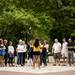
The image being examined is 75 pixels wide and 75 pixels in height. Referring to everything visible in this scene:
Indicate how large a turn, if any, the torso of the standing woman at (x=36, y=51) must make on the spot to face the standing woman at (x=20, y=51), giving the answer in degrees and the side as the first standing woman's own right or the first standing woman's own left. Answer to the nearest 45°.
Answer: approximately 45° to the first standing woman's own left

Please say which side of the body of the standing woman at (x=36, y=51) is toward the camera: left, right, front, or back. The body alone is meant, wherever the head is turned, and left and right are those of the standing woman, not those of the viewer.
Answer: back
